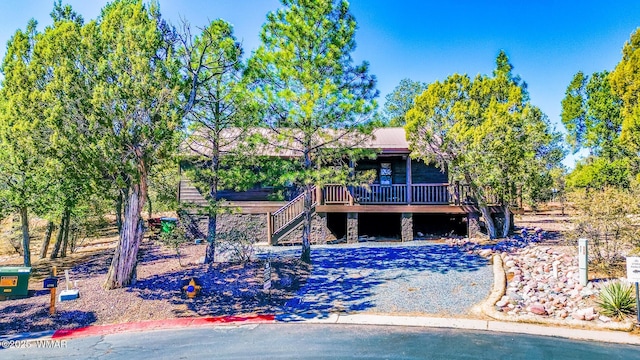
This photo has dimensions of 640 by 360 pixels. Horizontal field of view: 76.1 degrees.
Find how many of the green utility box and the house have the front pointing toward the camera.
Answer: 2

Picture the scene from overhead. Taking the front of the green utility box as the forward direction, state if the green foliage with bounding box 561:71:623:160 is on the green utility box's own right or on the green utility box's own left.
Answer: on the green utility box's own left

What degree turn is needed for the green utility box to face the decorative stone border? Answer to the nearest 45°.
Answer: approximately 45° to its left

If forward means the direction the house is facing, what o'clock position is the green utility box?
The green utility box is roughly at 2 o'clock from the house.

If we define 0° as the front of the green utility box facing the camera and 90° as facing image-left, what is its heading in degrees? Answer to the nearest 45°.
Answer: approximately 0°

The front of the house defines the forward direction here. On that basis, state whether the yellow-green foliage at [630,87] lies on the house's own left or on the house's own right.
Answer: on the house's own left

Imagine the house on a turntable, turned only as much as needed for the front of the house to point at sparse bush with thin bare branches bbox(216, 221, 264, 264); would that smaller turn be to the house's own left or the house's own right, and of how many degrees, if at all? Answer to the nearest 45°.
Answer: approximately 45° to the house's own right

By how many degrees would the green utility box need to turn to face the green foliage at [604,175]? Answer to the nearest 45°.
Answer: approximately 90° to its left
